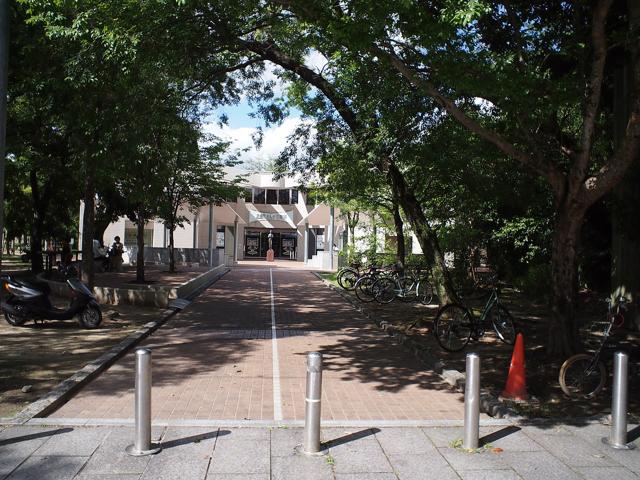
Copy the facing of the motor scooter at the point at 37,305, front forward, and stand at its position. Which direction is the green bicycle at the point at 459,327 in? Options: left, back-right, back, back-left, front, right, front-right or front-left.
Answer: front-right

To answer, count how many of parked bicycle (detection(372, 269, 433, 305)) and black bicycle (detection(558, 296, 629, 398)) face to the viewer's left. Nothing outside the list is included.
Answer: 1

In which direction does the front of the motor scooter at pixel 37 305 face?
to the viewer's right

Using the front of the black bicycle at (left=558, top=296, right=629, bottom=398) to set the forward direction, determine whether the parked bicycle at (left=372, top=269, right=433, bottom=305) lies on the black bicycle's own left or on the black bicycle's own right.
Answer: on the black bicycle's own right

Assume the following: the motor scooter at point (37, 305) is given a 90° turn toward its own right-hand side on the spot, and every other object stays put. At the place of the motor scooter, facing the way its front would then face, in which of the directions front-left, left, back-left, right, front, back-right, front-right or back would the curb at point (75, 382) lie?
front
